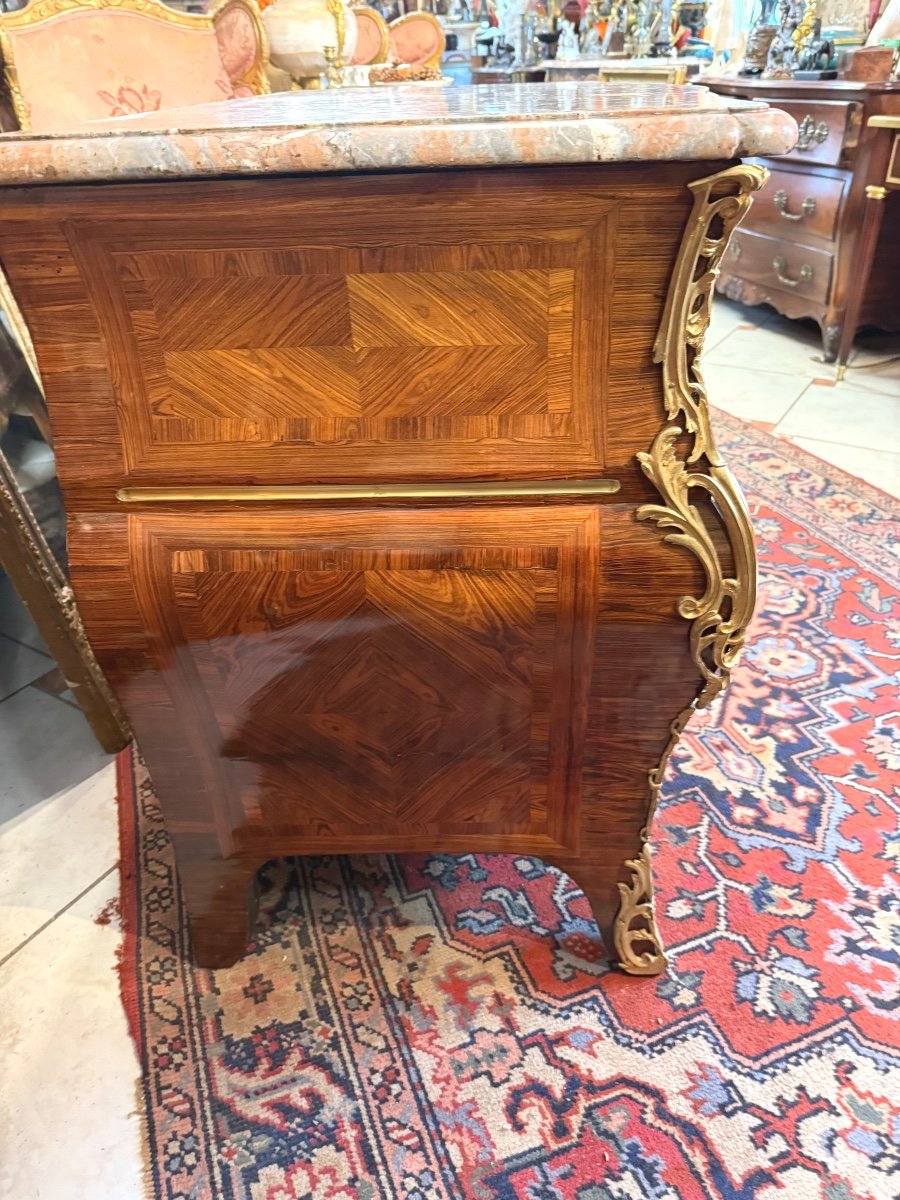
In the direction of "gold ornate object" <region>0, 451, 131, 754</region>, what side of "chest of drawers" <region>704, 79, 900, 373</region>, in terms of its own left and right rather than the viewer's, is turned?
front

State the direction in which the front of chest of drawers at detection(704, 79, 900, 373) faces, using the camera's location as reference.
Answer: facing the viewer and to the left of the viewer

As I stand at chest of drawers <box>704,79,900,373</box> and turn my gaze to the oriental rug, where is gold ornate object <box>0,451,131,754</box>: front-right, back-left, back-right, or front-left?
front-right

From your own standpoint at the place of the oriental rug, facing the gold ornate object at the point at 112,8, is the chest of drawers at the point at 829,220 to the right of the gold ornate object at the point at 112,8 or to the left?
right

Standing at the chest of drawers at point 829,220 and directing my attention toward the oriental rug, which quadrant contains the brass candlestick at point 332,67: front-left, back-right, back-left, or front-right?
front-right

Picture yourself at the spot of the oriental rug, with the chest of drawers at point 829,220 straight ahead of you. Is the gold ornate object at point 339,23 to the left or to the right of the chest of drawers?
left

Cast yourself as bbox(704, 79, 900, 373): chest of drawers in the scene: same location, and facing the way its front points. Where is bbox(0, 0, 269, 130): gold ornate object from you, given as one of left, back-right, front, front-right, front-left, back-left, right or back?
front

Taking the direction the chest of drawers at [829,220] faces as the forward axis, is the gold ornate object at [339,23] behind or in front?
in front
